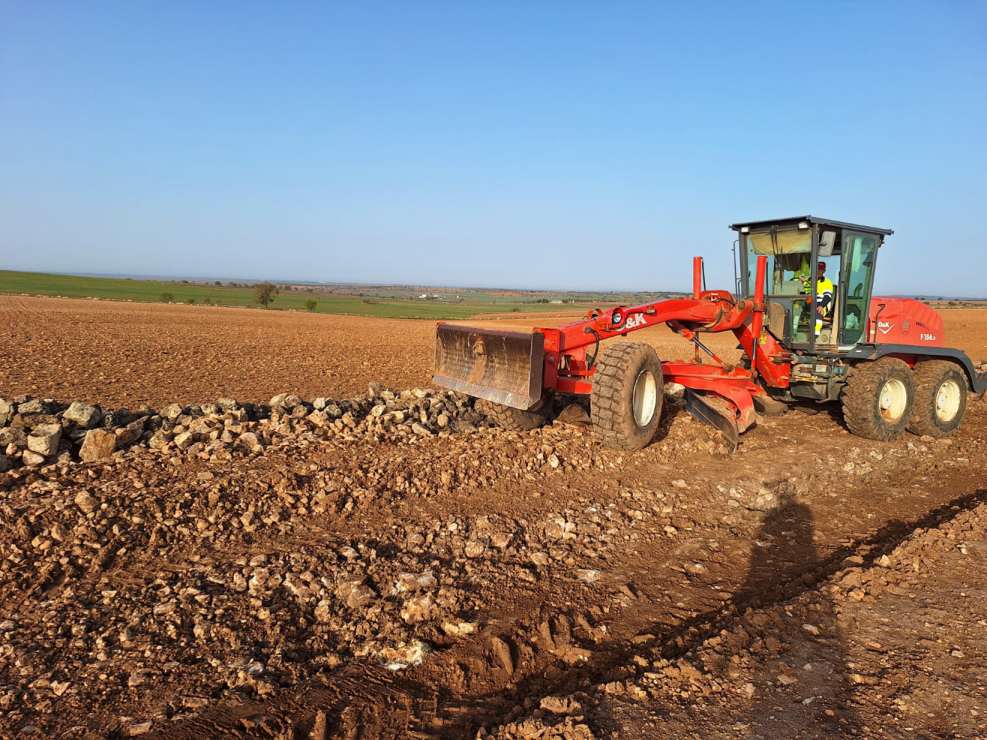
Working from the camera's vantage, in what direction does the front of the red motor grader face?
facing the viewer and to the left of the viewer
